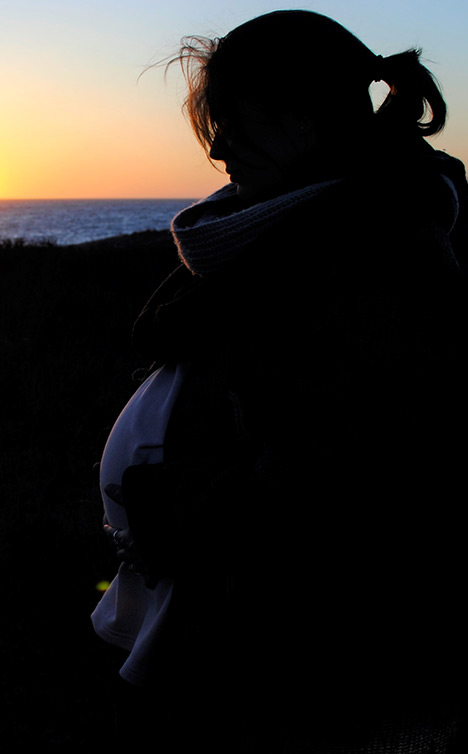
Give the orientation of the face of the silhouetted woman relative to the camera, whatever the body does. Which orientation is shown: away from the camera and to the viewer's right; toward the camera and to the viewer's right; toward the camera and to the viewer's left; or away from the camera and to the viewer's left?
toward the camera and to the viewer's left

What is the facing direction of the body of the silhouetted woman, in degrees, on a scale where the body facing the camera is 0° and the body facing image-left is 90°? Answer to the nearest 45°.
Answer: approximately 90°
